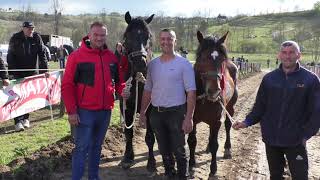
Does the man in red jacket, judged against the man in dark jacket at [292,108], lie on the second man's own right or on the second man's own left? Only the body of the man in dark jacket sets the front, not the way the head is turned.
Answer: on the second man's own right

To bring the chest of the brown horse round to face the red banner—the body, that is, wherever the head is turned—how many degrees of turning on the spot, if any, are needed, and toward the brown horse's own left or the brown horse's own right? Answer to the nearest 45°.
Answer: approximately 135° to the brown horse's own right

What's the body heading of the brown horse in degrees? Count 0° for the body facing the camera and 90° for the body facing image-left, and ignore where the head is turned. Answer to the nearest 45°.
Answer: approximately 0°

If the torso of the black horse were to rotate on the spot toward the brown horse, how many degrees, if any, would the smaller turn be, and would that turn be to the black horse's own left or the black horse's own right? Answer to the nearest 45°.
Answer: approximately 90° to the black horse's own left

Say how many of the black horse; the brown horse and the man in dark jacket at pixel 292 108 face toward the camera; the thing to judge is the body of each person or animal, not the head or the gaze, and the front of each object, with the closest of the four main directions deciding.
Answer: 3

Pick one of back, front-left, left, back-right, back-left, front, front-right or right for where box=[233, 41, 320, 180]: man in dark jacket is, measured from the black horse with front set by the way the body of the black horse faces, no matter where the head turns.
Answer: front-left

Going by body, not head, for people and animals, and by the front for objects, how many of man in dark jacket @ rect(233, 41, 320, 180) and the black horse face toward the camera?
2

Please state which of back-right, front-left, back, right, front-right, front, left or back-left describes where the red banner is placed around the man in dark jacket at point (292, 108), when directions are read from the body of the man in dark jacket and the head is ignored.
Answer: back-right

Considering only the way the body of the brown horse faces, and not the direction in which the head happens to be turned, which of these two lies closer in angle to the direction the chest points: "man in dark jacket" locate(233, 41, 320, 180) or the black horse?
the man in dark jacket
